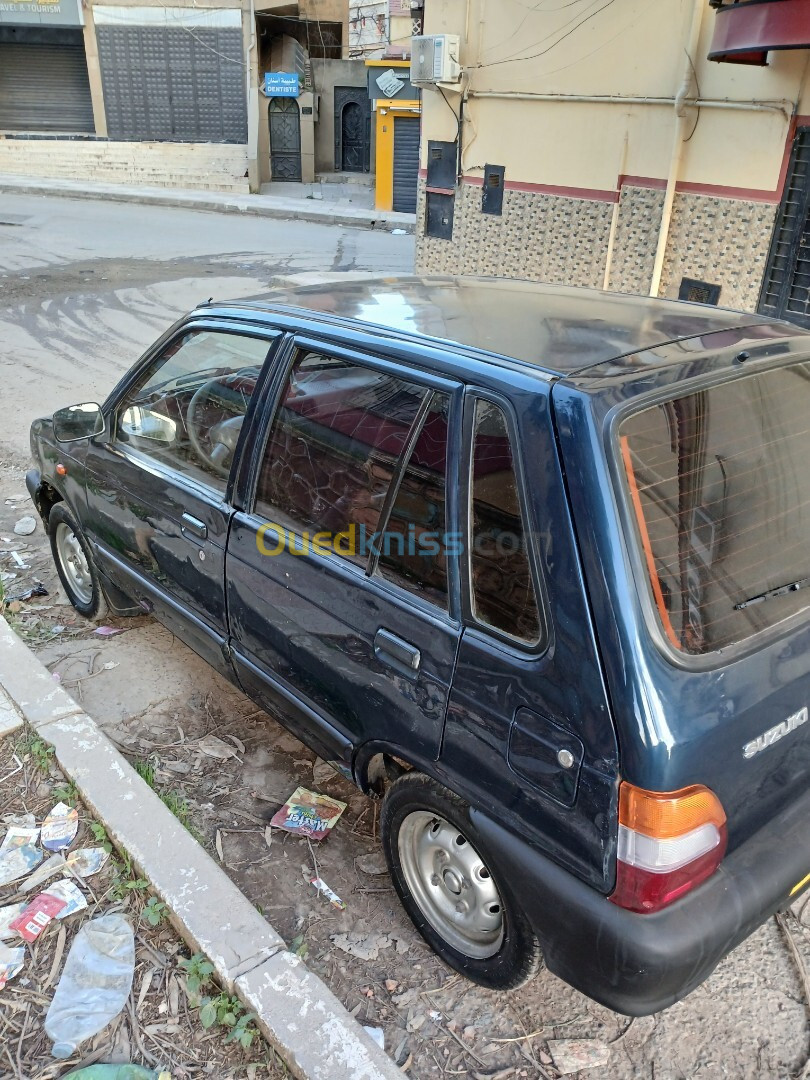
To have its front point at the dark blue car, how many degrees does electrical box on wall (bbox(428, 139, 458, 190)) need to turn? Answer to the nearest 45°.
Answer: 0° — it already faces it

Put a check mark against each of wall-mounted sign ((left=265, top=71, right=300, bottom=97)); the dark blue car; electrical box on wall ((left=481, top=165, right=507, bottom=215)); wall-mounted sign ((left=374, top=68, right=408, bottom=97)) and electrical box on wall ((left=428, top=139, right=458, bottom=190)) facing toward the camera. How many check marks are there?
4

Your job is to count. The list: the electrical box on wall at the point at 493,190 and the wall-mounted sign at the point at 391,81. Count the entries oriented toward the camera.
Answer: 2

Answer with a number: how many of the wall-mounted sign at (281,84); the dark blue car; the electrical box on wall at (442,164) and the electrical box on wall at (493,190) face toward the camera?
3

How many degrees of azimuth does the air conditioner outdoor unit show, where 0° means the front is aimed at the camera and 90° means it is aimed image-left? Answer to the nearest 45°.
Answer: approximately 45°

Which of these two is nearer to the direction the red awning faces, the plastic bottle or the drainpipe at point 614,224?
the plastic bottle

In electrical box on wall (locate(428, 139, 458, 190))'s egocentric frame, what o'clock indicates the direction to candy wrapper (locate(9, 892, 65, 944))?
The candy wrapper is roughly at 12 o'clock from the electrical box on wall.
